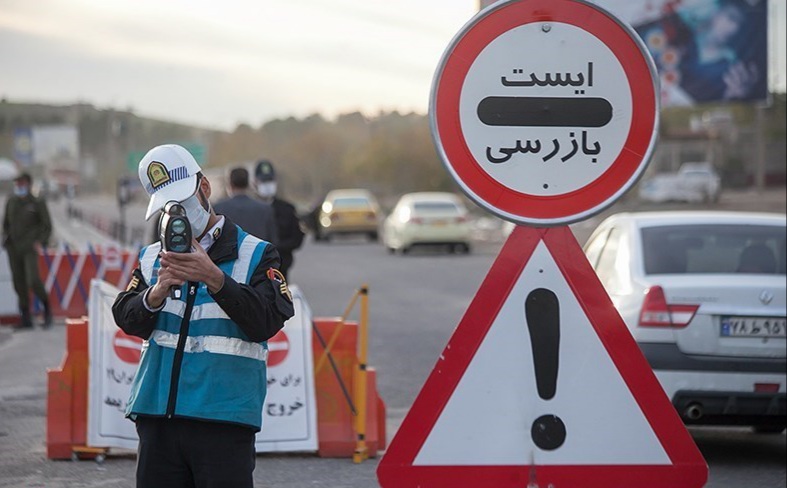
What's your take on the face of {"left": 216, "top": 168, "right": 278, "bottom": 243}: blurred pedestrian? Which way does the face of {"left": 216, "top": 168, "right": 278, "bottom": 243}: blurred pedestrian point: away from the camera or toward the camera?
away from the camera

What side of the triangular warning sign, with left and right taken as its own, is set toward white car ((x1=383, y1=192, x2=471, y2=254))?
back

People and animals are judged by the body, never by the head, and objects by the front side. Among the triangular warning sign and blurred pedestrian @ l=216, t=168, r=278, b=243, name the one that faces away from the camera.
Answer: the blurred pedestrian

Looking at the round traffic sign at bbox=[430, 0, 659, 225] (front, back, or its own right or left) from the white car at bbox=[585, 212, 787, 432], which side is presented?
back

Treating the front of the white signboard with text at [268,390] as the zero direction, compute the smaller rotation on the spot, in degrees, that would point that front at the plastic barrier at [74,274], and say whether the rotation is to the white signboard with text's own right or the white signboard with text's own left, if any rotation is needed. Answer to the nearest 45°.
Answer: approximately 180°

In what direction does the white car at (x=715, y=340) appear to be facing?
away from the camera

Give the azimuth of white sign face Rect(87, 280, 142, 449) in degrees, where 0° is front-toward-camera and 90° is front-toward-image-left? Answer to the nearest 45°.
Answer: approximately 0°

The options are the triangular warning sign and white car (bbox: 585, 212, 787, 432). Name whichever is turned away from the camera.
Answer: the white car

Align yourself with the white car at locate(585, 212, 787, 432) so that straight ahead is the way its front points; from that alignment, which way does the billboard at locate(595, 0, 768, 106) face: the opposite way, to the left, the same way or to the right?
the opposite way

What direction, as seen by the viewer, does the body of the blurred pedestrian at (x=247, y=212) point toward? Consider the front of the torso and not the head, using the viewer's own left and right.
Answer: facing away from the viewer

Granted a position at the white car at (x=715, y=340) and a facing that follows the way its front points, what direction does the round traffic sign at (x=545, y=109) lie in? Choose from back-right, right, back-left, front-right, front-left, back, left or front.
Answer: back

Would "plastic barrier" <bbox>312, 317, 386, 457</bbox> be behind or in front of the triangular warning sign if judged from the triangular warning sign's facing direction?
behind
